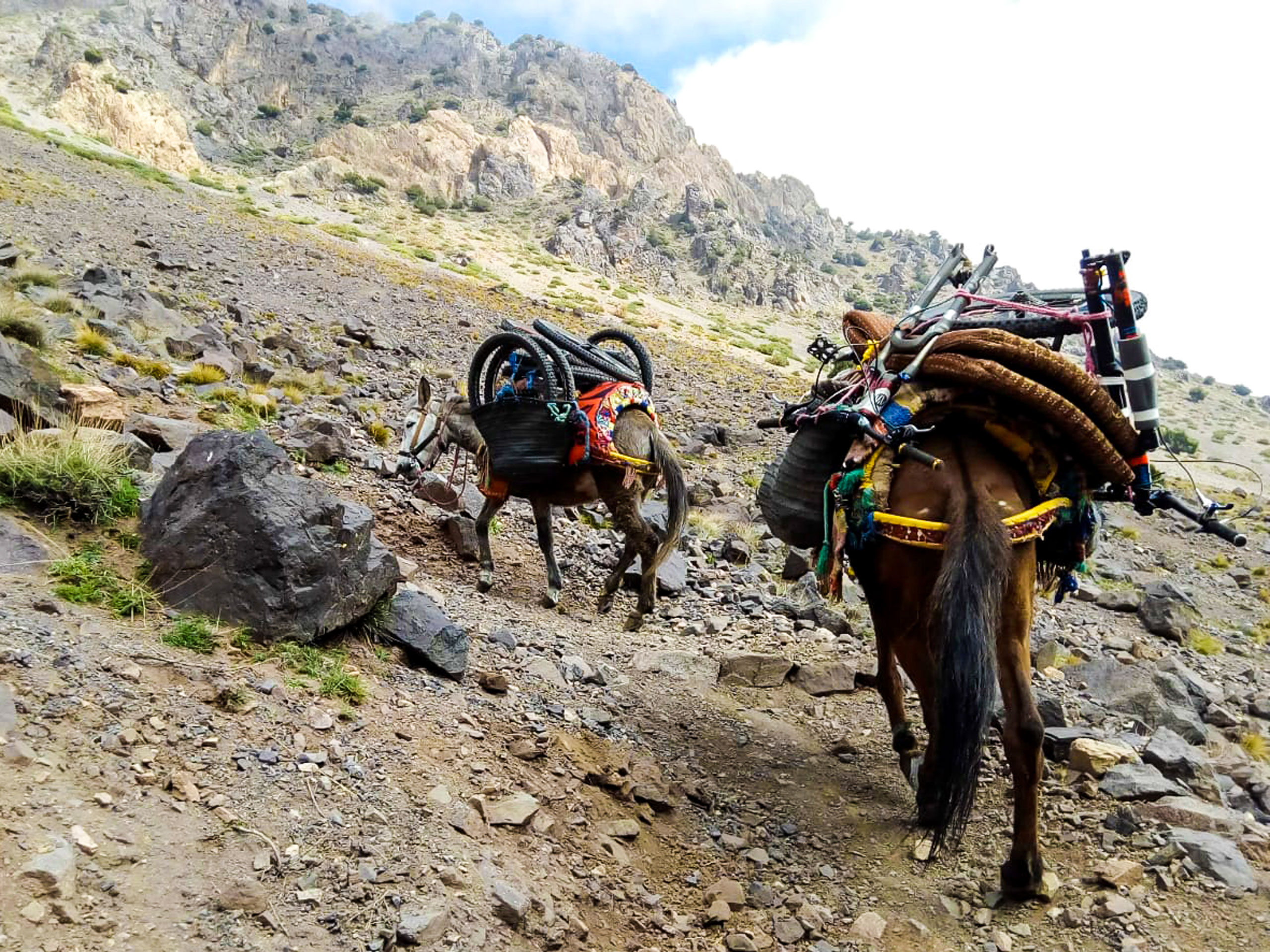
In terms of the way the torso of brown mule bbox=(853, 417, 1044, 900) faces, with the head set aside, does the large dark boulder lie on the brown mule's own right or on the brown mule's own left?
on the brown mule's own left

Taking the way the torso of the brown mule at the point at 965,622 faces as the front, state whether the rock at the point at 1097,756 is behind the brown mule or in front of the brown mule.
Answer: in front

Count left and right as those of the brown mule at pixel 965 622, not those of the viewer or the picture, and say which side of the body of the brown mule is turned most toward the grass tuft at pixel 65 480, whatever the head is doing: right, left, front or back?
left

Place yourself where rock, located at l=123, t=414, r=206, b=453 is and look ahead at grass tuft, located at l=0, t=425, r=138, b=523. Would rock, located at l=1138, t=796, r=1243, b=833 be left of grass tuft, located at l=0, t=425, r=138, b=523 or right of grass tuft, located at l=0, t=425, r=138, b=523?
left

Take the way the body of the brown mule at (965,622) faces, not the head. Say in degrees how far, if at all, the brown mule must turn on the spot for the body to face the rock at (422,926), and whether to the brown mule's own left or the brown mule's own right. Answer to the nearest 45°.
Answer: approximately 135° to the brown mule's own left

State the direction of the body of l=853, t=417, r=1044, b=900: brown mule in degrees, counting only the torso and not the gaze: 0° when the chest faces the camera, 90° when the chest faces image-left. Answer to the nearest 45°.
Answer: approximately 180°

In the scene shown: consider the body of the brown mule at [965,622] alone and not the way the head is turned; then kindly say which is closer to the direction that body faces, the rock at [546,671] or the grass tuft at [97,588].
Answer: the rock

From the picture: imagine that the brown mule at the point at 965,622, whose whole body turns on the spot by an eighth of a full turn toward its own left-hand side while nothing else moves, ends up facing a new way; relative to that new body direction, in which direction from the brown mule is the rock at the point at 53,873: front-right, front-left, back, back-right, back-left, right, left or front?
left
